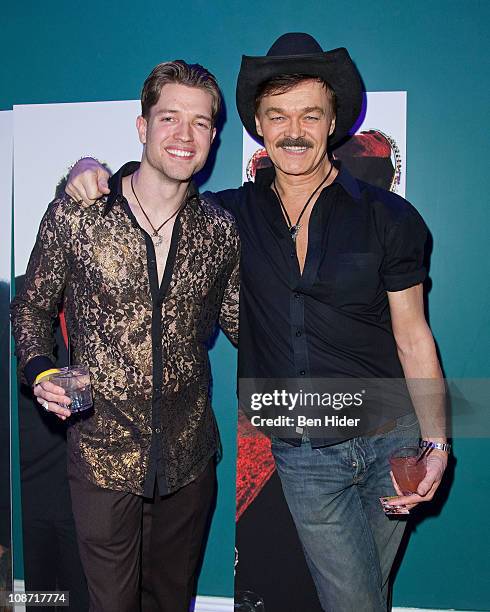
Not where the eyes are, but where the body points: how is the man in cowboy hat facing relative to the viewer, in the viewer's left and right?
facing the viewer

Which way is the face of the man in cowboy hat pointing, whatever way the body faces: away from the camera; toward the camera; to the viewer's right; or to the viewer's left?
toward the camera
